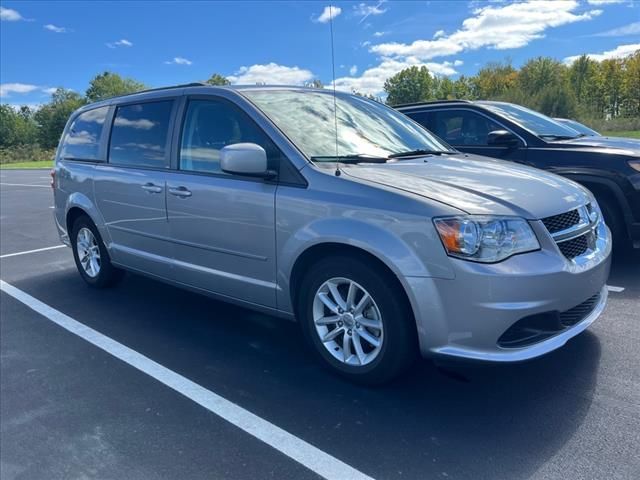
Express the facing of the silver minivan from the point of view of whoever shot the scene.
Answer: facing the viewer and to the right of the viewer

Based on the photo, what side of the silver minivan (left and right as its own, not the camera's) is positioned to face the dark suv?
left
